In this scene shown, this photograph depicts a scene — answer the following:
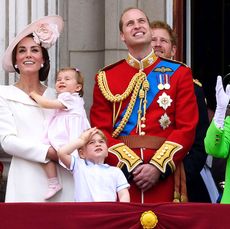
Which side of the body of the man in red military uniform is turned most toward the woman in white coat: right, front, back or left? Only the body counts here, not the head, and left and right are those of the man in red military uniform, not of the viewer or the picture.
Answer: right

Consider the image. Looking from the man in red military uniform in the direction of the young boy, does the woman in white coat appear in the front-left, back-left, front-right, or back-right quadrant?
front-right

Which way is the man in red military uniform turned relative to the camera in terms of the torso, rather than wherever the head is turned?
toward the camera

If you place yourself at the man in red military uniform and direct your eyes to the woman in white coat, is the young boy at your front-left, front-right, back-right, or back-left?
front-left
